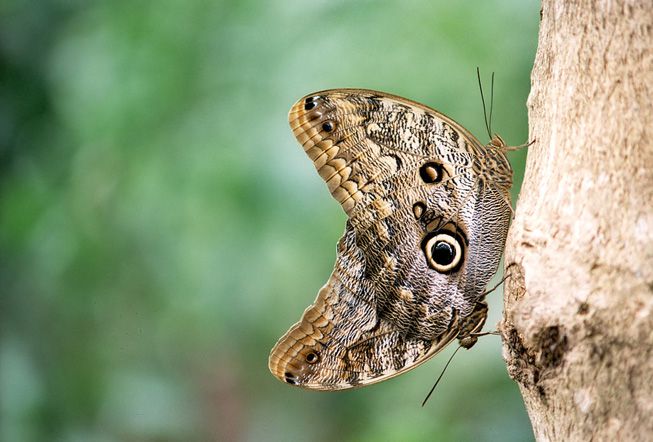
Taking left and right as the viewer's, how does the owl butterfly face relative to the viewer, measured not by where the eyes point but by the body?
facing to the right of the viewer
